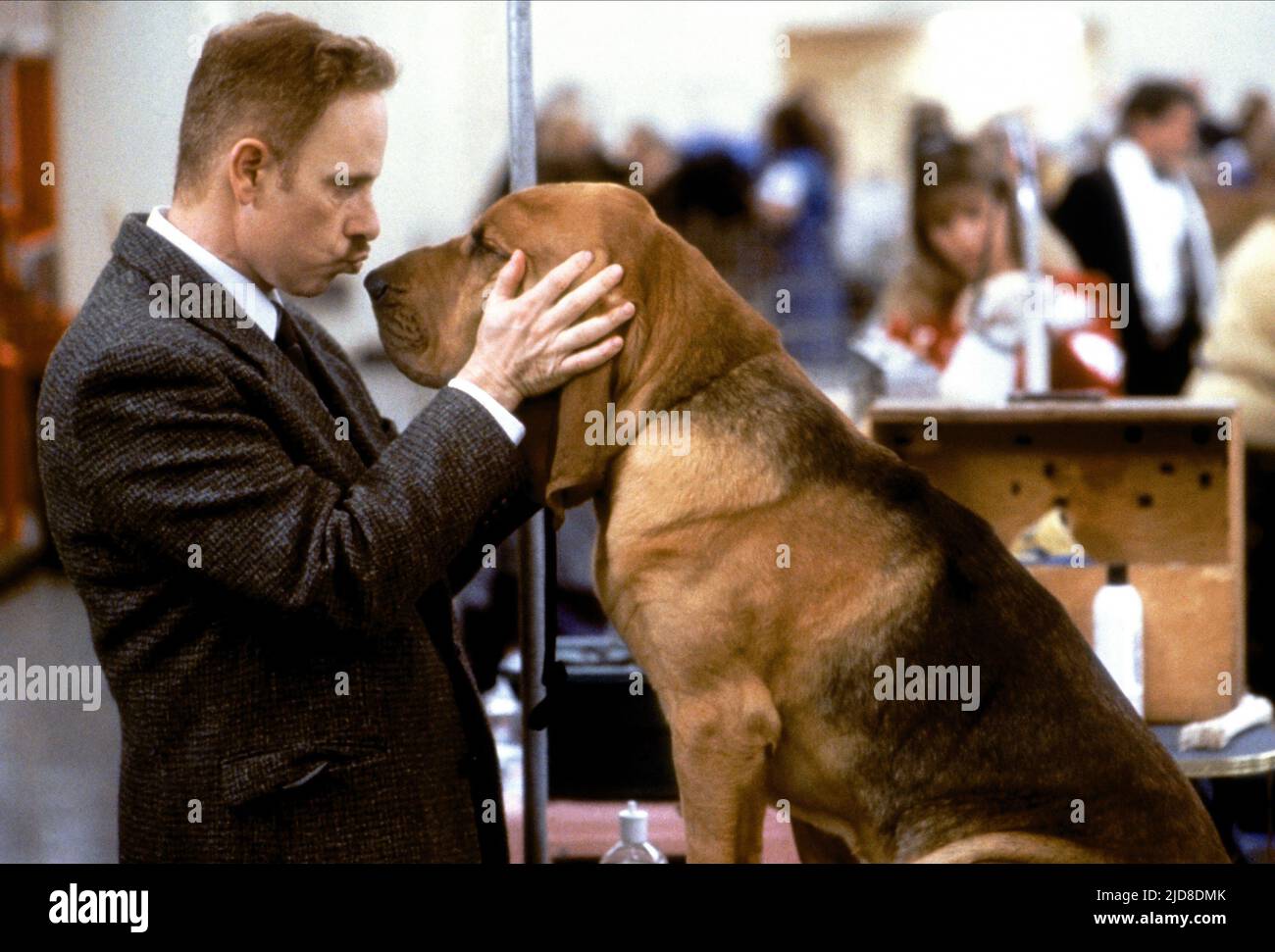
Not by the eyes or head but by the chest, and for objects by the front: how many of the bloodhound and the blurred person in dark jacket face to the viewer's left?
1

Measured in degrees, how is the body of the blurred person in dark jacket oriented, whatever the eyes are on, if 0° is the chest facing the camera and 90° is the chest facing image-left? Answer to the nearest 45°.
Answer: approximately 315°

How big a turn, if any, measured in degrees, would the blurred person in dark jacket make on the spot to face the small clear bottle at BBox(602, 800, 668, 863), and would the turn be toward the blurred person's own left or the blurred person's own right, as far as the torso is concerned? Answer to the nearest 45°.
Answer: approximately 45° to the blurred person's own right

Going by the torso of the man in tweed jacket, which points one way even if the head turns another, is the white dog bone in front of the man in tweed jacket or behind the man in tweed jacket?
in front

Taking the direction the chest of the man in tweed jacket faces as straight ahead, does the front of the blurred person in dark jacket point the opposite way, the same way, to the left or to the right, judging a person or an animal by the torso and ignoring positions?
to the right

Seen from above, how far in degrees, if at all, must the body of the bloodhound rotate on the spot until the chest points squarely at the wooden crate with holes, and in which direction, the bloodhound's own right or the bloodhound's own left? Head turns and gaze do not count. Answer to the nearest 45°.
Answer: approximately 135° to the bloodhound's own right

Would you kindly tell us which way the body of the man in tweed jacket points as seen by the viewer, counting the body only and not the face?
to the viewer's right

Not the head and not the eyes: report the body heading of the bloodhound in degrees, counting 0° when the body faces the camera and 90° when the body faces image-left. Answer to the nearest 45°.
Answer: approximately 90°

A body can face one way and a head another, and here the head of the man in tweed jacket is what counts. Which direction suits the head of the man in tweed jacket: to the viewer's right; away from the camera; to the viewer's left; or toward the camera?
to the viewer's right

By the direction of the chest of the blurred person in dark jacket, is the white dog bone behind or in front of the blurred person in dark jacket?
in front

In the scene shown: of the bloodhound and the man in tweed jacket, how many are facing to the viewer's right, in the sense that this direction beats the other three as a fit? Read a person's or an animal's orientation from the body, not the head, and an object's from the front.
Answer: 1

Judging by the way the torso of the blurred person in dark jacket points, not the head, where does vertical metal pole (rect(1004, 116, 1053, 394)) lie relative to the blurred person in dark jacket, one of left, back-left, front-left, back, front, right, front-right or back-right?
front-right

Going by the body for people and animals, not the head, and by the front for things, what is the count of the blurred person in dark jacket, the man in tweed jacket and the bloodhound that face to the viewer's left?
1

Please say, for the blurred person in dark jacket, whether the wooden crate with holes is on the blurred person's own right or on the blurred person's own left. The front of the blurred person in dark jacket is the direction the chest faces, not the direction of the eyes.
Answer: on the blurred person's own right
